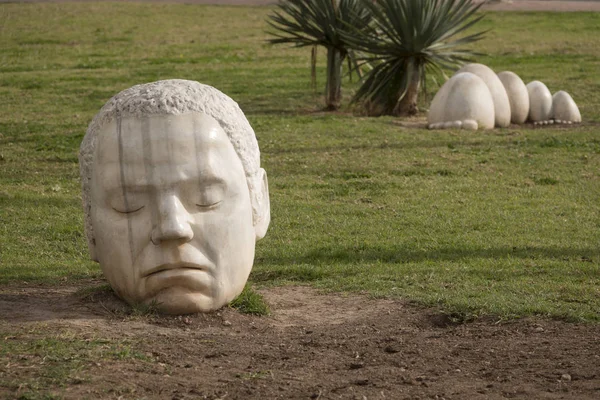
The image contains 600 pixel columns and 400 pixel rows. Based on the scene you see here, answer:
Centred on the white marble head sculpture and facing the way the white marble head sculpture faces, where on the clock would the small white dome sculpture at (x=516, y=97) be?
The small white dome sculpture is roughly at 7 o'clock from the white marble head sculpture.

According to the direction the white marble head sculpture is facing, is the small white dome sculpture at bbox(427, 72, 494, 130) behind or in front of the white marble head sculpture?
behind

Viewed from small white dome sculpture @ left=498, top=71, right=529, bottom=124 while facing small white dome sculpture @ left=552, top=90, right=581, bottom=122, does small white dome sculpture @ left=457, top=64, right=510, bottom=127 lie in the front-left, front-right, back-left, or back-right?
back-right

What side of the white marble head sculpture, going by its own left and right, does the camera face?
front

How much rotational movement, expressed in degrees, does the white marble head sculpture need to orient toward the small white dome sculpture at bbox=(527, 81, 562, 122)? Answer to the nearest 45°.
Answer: approximately 135° to its left

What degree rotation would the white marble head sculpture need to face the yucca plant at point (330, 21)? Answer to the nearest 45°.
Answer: approximately 180°

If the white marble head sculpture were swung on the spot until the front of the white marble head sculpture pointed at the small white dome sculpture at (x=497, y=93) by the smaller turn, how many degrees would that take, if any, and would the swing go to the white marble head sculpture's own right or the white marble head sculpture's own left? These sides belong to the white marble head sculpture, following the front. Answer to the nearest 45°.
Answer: approximately 135° to the white marble head sculpture's own left
